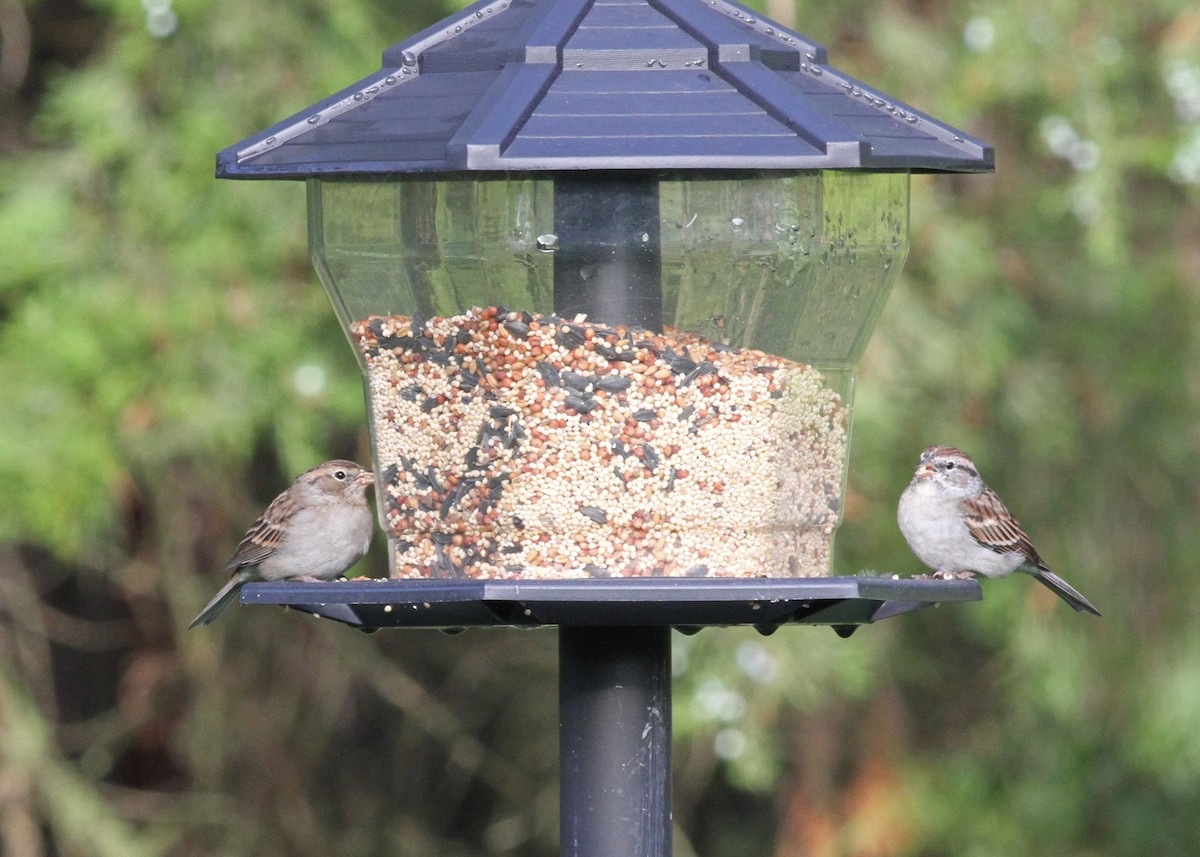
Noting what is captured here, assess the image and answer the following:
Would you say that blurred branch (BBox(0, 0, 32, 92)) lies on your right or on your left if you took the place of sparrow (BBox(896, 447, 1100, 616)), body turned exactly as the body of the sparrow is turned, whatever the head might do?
on your right

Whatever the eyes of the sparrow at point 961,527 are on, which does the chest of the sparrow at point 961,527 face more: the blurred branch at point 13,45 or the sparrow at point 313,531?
the sparrow

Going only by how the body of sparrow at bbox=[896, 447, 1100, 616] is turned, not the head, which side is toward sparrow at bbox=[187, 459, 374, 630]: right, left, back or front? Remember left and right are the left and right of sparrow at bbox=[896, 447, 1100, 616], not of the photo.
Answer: front

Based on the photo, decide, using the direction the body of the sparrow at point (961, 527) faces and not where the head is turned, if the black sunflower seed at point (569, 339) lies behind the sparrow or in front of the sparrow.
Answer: in front

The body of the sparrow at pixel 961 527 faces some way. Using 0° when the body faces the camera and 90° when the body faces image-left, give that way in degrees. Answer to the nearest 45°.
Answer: approximately 45°

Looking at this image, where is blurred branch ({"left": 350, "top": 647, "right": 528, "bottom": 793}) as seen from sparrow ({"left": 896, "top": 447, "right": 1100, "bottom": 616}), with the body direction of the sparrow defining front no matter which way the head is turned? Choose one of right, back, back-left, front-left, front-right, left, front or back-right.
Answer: right

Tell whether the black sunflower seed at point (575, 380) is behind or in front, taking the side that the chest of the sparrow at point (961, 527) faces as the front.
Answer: in front
